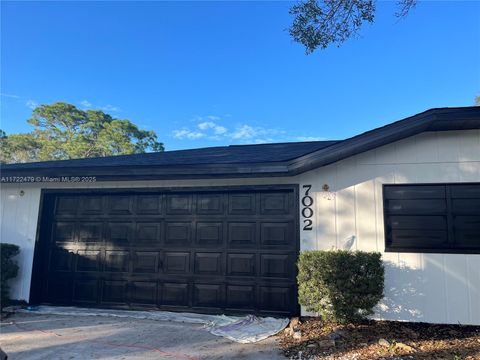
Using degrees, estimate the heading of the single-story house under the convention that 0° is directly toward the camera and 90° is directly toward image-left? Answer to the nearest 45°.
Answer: approximately 0°

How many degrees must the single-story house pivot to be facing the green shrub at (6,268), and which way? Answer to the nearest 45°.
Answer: approximately 90° to its right

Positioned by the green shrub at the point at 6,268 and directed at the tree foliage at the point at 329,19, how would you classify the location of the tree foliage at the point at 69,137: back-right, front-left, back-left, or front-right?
back-left

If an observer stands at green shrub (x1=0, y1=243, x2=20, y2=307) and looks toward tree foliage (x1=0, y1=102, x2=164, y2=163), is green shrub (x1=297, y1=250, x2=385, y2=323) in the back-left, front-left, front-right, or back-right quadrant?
back-right

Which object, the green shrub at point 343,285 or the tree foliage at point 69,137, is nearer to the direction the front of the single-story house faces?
the green shrub

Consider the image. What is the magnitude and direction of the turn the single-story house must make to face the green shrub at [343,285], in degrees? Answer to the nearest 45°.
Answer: approximately 45° to its left

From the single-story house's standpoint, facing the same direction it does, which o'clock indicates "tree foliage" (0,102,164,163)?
The tree foliage is roughly at 5 o'clock from the single-story house.
